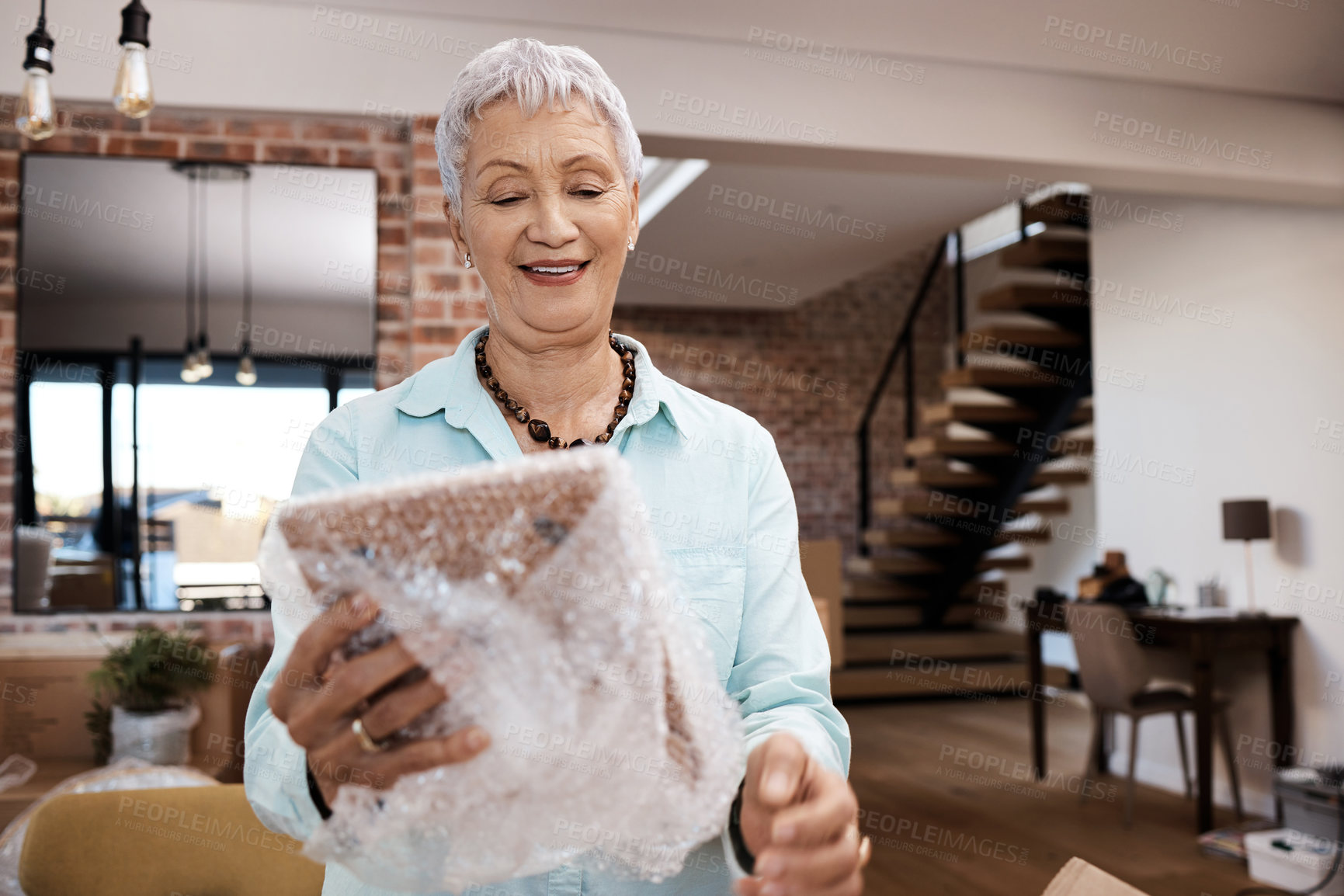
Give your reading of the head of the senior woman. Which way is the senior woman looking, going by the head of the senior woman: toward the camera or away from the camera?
toward the camera

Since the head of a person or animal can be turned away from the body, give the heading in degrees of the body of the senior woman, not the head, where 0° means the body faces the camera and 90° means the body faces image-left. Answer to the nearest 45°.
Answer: approximately 0°

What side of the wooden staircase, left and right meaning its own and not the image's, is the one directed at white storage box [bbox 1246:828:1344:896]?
front

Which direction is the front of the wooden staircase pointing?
toward the camera

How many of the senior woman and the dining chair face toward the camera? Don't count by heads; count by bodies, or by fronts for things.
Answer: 1

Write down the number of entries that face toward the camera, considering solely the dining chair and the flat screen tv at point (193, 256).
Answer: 1

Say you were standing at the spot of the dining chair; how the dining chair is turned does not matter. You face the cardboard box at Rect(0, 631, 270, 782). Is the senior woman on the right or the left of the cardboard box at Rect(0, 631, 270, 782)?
left

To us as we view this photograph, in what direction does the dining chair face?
facing away from the viewer and to the right of the viewer
